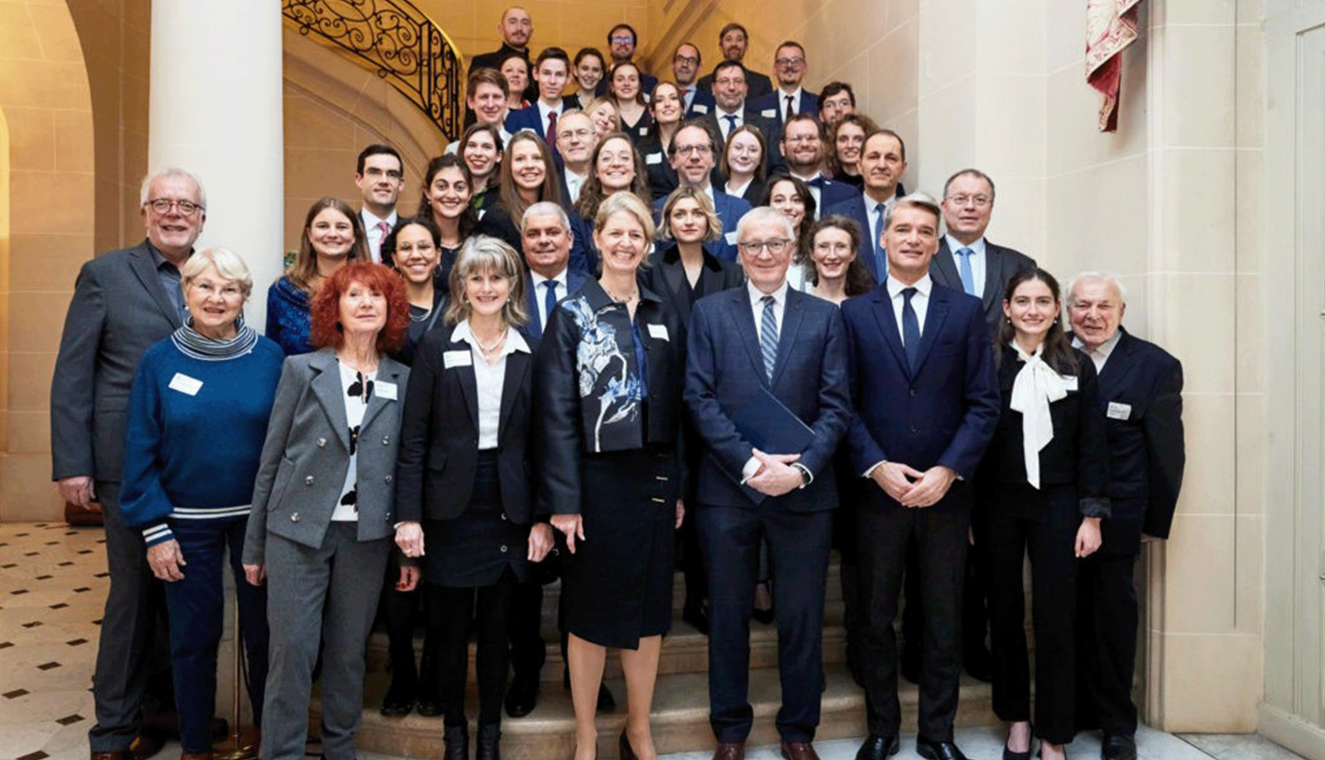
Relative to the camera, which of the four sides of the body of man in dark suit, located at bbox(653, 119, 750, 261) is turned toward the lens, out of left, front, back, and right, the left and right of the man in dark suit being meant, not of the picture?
front

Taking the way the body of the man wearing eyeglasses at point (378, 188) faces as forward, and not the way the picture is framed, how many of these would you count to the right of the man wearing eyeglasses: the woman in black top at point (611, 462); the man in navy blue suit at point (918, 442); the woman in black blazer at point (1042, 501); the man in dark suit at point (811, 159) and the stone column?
1

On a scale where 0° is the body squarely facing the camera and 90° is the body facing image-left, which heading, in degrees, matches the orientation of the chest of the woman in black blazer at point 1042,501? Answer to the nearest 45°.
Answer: approximately 0°

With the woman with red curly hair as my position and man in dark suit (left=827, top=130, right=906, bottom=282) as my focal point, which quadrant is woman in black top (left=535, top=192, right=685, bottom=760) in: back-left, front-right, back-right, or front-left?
front-right

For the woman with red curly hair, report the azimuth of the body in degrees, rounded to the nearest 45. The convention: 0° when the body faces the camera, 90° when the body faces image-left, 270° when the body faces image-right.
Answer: approximately 315°

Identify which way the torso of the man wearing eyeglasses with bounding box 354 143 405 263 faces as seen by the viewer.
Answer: toward the camera

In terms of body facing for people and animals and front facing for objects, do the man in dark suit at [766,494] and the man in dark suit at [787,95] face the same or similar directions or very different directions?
same or similar directions

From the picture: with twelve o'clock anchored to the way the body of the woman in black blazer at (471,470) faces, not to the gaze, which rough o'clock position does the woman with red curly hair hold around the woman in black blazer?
The woman with red curly hair is roughly at 3 o'clock from the woman in black blazer.

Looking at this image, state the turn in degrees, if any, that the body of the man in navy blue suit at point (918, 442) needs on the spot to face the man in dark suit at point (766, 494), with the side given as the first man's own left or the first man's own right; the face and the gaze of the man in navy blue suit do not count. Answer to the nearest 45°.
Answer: approximately 45° to the first man's own right

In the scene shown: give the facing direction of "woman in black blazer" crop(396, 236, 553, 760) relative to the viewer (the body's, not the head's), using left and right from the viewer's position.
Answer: facing the viewer

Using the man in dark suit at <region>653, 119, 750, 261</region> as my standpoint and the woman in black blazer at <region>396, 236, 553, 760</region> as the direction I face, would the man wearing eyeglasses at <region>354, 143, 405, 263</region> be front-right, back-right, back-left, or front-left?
front-right

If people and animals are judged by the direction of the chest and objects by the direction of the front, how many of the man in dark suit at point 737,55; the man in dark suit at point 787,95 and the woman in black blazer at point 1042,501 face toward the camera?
3

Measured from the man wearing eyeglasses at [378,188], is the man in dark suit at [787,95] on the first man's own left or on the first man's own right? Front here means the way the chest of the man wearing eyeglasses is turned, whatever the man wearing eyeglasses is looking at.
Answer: on the first man's own left

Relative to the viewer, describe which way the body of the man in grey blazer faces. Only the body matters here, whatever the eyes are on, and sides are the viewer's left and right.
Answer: facing the viewer and to the right of the viewer
